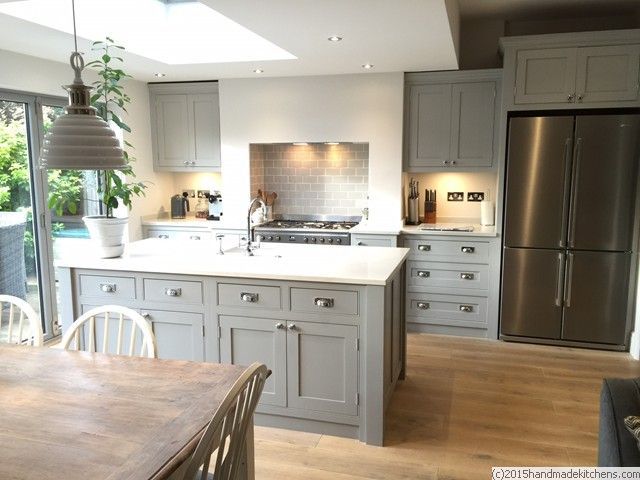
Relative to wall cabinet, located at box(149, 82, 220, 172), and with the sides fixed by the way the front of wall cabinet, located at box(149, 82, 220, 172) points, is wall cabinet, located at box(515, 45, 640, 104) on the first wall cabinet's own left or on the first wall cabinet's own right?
on the first wall cabinet's own left

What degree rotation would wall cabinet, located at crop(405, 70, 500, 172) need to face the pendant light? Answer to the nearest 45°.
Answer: approximately 45° to its right

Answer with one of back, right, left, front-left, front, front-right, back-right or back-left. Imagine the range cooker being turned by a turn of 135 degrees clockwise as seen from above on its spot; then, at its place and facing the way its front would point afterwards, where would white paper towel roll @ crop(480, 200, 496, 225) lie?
back-right

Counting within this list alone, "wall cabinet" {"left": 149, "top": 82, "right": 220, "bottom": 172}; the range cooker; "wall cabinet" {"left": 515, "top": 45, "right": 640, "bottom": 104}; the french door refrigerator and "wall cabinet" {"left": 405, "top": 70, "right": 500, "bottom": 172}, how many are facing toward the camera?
5

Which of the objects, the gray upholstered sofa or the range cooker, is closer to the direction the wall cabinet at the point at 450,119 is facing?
the gray upholstered sofa

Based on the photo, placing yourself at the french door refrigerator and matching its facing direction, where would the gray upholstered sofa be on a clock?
The gray upholstered sofa is roughly at 12 o'clock from the french door refrigerator.

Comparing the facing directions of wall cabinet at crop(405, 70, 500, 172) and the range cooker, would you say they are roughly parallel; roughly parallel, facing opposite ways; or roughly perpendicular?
roughly parallel

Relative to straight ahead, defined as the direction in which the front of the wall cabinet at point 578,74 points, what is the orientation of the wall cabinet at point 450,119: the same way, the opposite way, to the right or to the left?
the same way

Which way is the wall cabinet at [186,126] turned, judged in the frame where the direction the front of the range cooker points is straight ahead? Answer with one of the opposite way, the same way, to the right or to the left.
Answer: the same way

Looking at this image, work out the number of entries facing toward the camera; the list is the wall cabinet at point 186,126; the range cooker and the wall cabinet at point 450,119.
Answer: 3

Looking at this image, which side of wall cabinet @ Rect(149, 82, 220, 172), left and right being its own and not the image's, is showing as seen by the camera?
front

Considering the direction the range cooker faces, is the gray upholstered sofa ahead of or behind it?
ahead

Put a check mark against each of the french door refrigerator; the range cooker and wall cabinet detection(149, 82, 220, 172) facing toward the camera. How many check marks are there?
3

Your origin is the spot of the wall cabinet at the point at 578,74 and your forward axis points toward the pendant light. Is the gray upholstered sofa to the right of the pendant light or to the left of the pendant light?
left

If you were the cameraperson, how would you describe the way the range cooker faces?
facing the viewer

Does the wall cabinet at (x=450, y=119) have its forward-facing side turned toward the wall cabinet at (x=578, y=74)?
no

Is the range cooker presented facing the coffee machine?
no

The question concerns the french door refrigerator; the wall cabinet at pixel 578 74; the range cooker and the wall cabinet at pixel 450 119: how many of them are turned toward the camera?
4

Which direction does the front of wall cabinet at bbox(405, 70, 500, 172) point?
toward the camera
